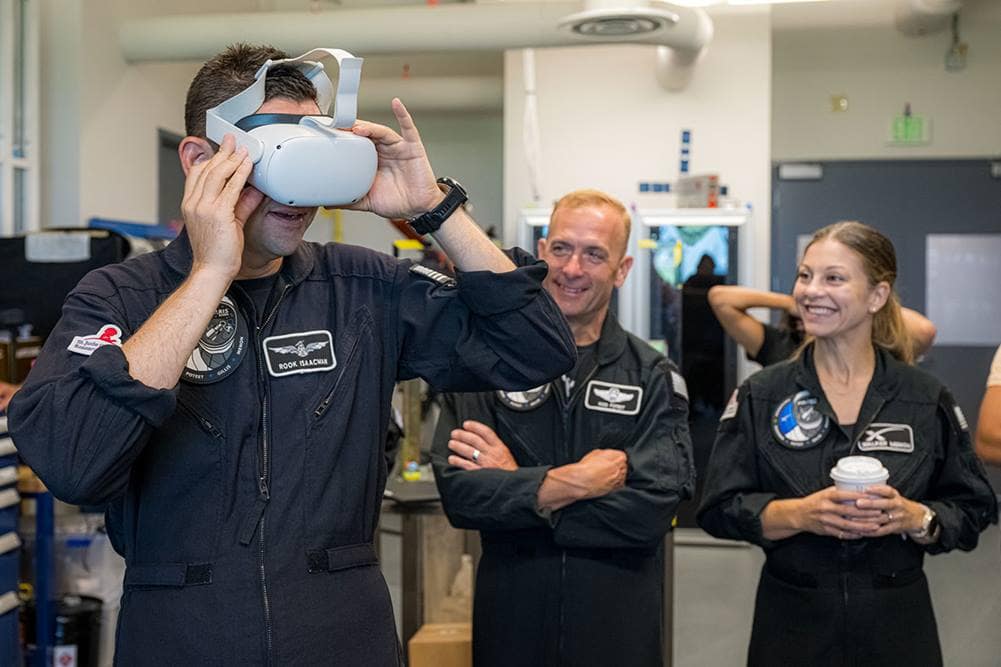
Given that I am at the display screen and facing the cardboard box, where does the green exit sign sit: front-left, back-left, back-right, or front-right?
back-left

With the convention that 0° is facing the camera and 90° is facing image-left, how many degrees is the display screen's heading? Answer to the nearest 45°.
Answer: approximately 0°

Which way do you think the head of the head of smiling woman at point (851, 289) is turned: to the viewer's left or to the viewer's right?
to the viewer's left

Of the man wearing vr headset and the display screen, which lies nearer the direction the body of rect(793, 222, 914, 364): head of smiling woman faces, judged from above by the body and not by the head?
the man wearing vr headset

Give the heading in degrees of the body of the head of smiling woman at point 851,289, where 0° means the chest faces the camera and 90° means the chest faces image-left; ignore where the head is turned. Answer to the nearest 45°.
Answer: approximately 45°

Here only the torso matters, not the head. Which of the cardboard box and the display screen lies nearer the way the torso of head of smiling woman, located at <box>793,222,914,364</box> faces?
the cardboard box

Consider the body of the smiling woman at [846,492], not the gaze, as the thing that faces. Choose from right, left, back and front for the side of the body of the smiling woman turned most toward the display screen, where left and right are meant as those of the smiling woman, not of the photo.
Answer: back

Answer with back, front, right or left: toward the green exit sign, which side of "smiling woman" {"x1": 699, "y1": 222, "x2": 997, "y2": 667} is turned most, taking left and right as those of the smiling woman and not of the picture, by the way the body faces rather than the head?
back

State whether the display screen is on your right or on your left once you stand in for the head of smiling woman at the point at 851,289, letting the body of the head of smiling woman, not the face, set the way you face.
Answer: on your right
